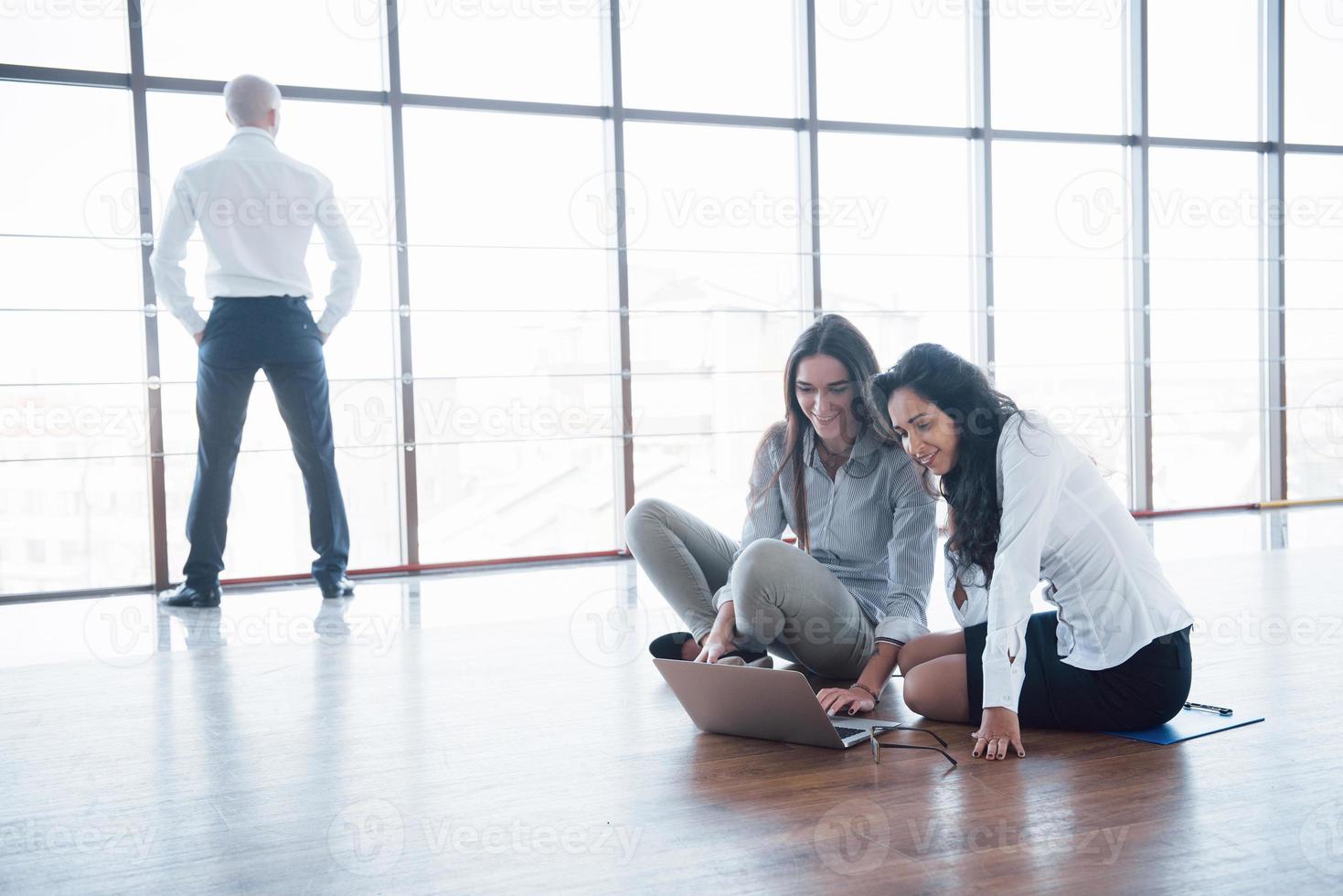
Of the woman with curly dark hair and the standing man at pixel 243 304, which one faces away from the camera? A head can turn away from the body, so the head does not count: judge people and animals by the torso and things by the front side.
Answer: the standing man

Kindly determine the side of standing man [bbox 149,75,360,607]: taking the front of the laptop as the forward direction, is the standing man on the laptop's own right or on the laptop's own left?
on the laptop's own left

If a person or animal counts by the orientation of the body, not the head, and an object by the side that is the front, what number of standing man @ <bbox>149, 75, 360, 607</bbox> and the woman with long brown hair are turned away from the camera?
1

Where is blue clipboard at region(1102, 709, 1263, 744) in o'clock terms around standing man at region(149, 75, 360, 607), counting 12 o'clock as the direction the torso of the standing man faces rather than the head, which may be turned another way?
The blue clipboard is roughly at 5 o'clock from the standing man.

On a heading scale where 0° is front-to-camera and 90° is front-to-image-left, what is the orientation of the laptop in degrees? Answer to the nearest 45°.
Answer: approximately 225°

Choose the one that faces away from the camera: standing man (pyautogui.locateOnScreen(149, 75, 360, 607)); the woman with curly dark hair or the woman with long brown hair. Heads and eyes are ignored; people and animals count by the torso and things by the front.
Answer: the standing man

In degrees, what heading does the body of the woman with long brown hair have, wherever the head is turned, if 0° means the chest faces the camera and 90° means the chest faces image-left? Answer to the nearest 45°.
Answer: approximately 45°

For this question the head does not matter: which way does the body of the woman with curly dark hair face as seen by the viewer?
to the viewer's left

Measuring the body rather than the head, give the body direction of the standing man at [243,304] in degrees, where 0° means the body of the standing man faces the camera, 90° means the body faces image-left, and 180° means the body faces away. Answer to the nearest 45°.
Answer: approximately 180°
